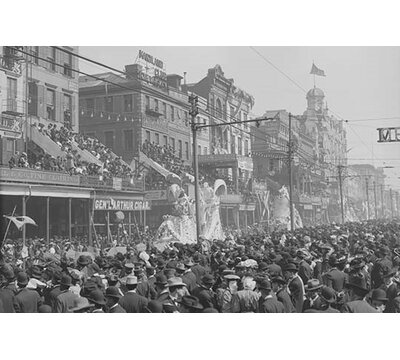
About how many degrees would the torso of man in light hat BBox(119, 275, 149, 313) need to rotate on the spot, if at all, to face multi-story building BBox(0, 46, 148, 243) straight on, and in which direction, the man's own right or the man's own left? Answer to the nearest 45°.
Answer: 0° — they already face it

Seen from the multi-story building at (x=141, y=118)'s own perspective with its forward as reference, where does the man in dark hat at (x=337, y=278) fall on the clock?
The man in dark hat is roughly at 1 o'clock from the multi-story building.

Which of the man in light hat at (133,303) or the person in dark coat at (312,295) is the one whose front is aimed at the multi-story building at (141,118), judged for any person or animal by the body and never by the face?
the man in light hat at (133,303)

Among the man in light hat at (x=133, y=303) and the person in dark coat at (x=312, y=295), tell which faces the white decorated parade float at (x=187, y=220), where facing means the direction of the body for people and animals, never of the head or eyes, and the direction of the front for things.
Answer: the man in light hat at (x=133, y=303)

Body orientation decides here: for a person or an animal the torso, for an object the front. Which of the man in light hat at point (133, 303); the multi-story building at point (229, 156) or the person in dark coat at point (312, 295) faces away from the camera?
the man in light hat at point (133, 303)

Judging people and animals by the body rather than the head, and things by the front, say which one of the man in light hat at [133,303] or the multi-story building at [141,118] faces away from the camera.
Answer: the man in light hat

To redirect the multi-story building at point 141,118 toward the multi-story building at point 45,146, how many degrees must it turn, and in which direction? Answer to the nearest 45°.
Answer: approximately 90° to its right

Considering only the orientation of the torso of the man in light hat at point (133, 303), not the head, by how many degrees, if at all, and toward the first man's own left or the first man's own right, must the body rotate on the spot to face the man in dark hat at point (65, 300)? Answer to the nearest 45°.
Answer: approximately 45° to the first man's own left

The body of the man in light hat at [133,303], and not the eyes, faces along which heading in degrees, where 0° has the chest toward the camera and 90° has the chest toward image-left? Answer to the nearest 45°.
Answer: approximately 180°

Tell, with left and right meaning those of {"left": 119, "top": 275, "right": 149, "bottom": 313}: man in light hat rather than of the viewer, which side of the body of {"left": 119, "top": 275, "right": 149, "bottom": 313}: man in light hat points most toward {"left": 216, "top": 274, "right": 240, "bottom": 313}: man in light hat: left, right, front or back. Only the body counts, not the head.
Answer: right

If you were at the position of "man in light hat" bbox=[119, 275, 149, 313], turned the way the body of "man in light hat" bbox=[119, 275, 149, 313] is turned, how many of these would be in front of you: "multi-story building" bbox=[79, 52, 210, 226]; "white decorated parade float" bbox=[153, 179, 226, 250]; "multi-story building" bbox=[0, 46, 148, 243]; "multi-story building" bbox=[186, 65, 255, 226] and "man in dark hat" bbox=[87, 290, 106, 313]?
4
